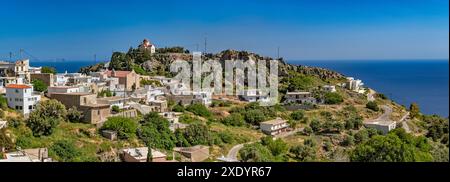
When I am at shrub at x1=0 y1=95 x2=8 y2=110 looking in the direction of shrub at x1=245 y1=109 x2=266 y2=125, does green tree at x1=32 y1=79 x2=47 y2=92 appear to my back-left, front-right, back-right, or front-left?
front-left

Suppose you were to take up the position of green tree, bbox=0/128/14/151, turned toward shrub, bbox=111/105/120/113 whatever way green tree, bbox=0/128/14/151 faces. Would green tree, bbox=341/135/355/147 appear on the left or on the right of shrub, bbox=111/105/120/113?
right

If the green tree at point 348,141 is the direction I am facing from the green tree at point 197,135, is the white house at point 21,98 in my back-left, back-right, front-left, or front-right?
back-left
